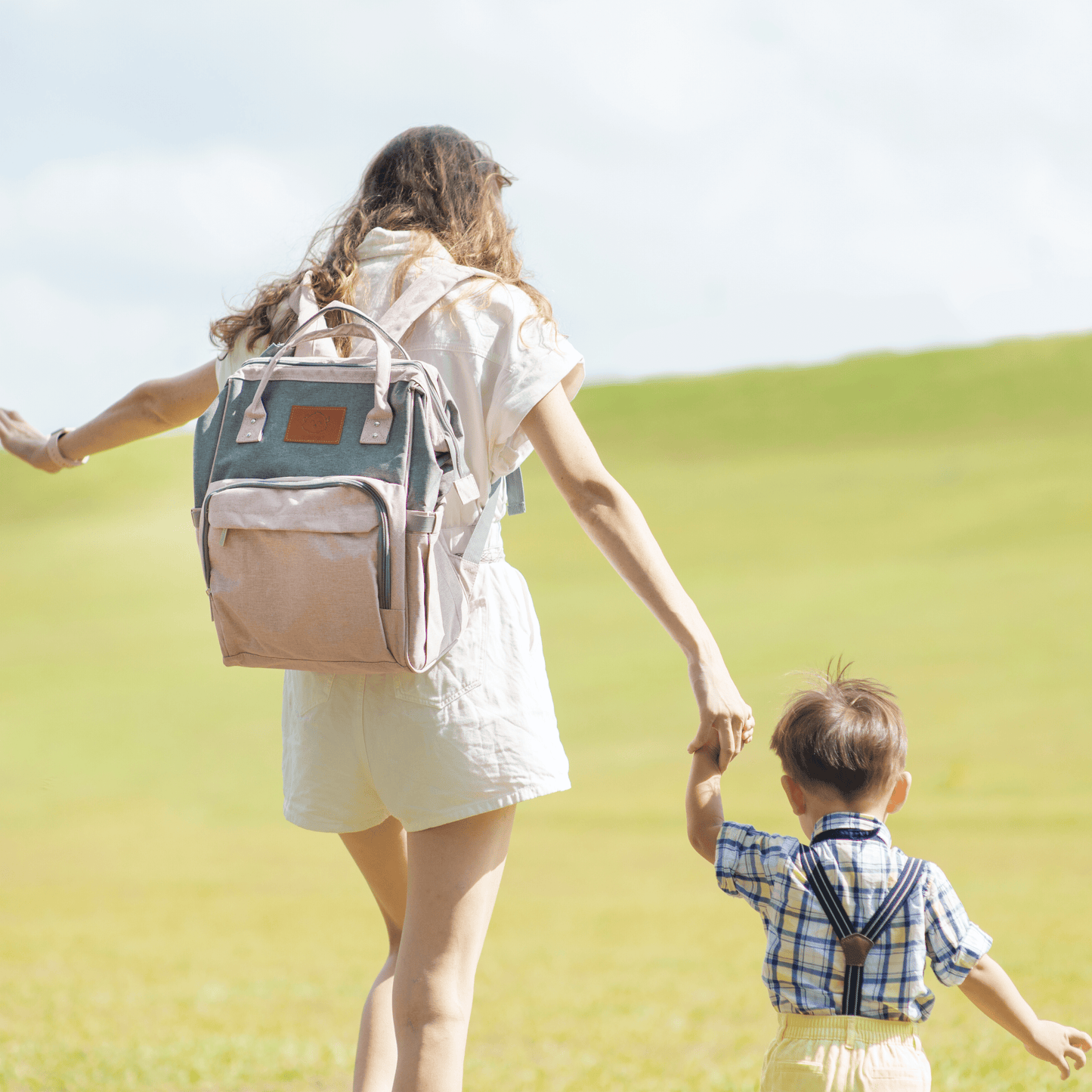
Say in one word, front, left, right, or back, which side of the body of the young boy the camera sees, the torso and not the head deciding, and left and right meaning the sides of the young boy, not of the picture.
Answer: back

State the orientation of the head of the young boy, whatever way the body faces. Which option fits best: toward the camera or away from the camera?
away from the camera

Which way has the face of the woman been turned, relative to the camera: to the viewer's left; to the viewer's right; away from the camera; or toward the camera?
away from the camera
